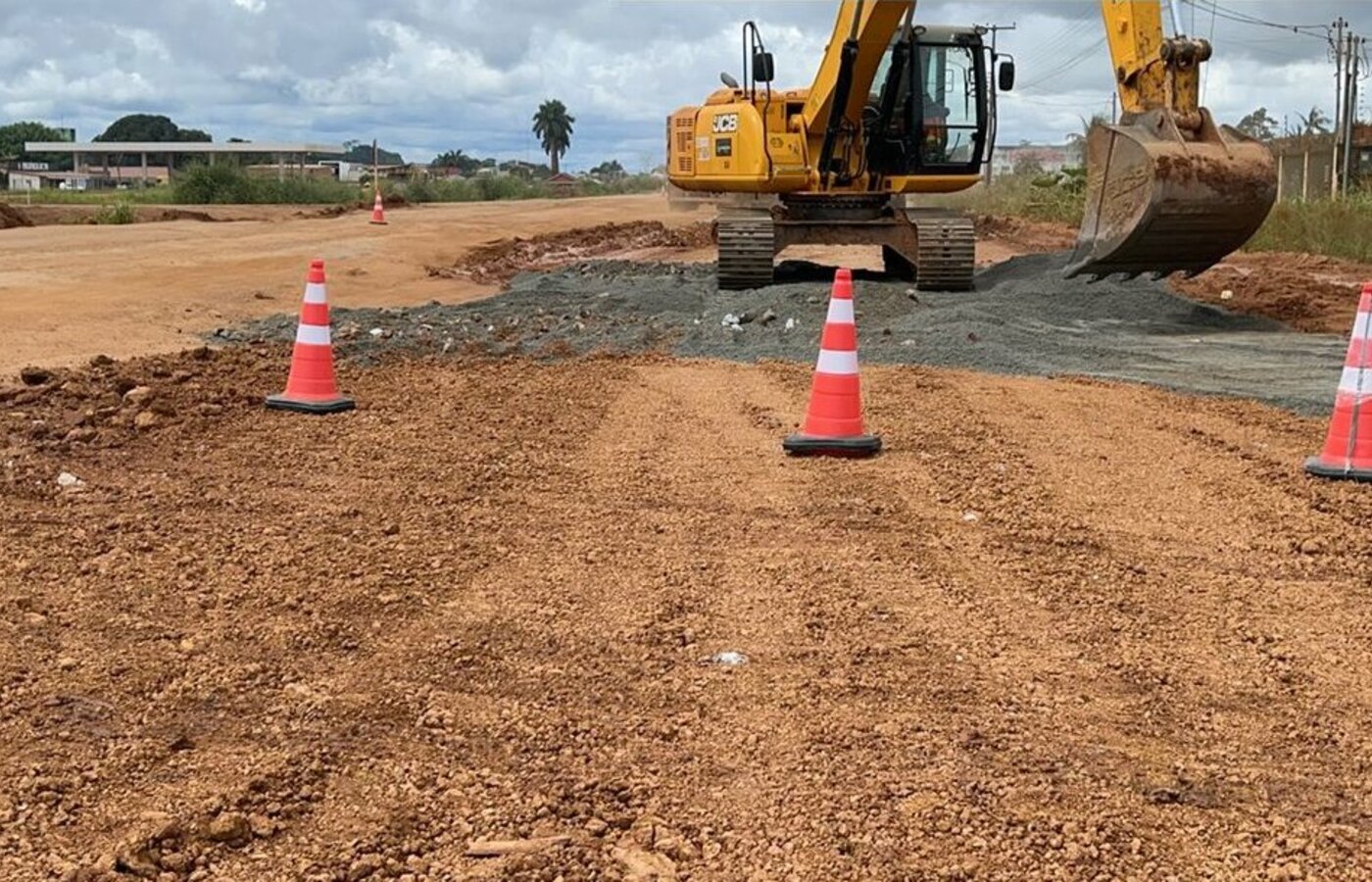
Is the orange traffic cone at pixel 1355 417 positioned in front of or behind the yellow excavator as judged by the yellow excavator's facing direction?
in front

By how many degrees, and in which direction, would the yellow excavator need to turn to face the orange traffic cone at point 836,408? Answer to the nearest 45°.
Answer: approximately 45° to its right

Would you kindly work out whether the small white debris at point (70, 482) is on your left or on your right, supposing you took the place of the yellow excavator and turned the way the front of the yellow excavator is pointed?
on your right

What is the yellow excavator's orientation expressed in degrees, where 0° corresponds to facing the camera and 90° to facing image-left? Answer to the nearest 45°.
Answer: approximately 315°

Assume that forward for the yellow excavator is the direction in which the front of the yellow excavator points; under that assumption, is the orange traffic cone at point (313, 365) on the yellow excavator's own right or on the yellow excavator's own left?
on the yellow excavator's own right

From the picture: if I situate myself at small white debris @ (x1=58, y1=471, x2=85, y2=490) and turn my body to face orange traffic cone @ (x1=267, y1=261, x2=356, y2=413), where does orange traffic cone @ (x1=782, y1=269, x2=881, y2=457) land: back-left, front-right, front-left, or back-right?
front-right
